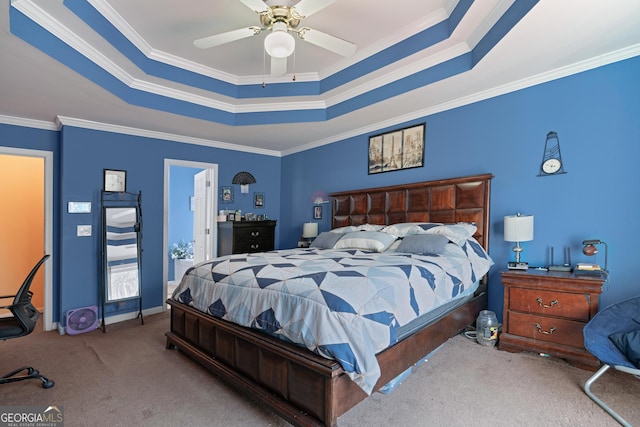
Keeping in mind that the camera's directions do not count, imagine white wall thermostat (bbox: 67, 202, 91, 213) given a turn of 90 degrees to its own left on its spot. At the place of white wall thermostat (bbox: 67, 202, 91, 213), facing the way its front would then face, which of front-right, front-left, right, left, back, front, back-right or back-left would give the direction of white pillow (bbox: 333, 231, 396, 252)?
front-right

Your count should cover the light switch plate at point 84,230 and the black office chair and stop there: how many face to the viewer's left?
1

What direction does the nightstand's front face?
toward the camera

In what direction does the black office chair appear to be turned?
to the viewer's left

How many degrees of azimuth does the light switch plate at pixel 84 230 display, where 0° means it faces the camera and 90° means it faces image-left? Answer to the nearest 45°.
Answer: approximately 0°

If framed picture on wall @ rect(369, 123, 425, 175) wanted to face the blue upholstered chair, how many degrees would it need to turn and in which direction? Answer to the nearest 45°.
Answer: approximately 90° to its left

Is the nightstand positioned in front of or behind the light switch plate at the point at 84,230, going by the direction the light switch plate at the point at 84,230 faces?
in front

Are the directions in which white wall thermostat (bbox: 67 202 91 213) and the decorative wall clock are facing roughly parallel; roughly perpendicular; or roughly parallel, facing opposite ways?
roughly perpendicular

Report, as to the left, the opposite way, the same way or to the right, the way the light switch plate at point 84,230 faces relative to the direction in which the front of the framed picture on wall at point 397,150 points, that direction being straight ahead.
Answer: to the left

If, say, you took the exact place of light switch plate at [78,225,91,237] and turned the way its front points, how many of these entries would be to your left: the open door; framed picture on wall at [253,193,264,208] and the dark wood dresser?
3

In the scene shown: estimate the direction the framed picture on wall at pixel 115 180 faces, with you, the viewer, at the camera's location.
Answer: facing the viewer

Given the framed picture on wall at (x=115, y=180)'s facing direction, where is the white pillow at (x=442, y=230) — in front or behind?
in front
